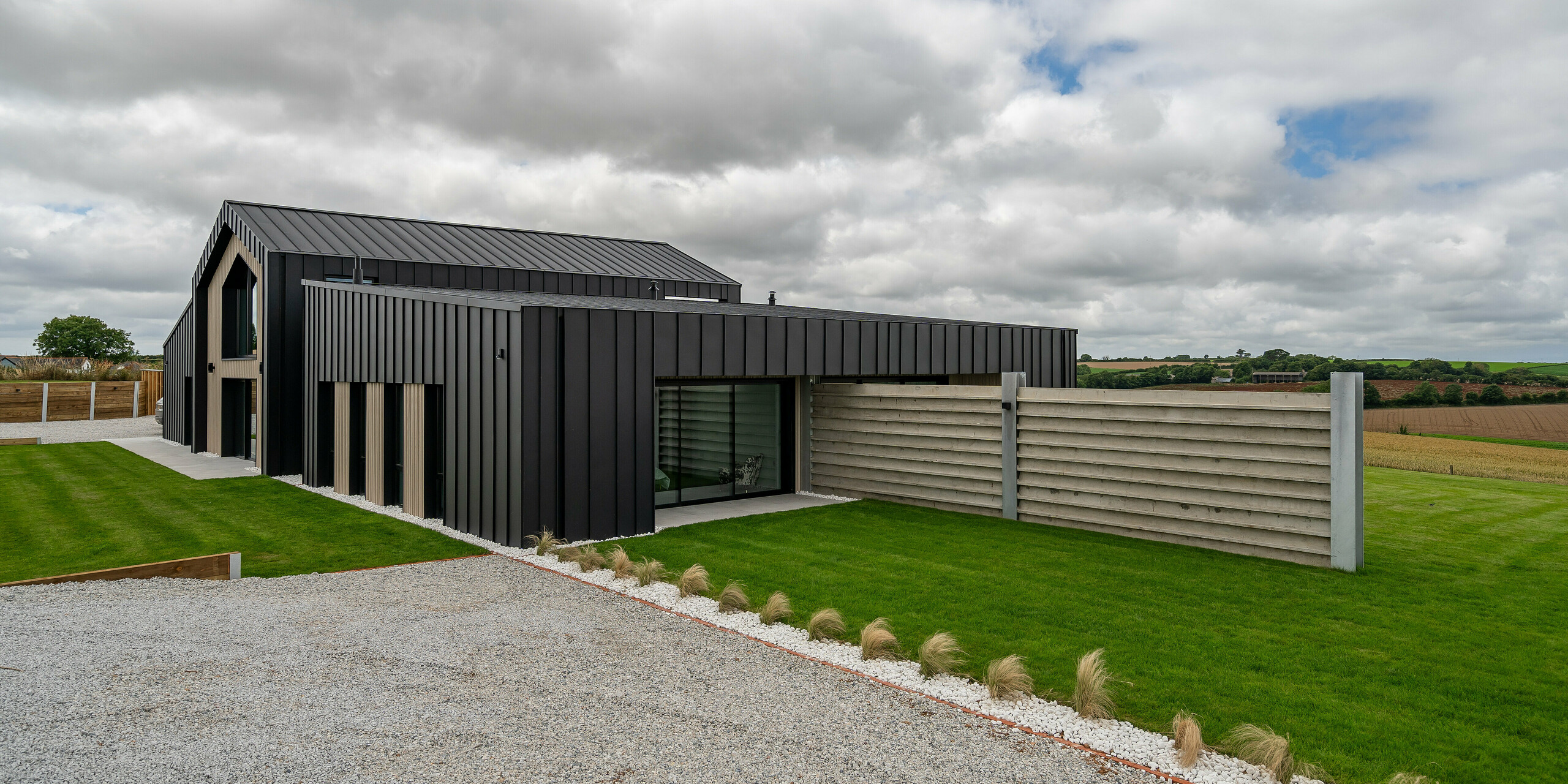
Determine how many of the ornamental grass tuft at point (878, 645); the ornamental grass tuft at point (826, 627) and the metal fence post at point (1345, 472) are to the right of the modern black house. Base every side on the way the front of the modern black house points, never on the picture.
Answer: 0

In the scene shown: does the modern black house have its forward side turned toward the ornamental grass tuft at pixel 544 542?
no

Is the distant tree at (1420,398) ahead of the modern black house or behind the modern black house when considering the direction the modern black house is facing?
behind

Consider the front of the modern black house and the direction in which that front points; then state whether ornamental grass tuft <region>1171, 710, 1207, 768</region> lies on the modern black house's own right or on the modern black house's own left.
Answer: on the modern black house's own left

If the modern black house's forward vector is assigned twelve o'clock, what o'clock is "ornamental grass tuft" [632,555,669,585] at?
The ornamental grass tuft is roughly at 10 o'clock from the modern black house.

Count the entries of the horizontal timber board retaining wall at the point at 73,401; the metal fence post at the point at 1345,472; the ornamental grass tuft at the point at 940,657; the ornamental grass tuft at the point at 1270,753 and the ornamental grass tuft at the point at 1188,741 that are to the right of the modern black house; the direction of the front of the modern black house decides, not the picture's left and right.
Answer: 1

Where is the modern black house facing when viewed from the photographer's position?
facing the viewer and to the left of the viewer

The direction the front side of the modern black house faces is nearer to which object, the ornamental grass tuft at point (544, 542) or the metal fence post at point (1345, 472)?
the ornamental grass tuft

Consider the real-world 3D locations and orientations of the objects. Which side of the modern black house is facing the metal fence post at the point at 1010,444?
left

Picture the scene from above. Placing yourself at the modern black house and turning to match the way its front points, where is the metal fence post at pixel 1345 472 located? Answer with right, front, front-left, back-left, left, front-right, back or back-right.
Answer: left

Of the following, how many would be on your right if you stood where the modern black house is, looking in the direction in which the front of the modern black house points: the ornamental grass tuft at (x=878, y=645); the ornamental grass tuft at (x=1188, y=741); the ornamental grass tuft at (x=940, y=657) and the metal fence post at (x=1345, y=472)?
0

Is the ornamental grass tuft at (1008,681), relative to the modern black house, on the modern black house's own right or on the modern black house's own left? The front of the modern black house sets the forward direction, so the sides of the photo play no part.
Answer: on the modern black house's own left

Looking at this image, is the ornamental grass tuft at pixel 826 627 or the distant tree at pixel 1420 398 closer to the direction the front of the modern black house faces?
the ornamental grass tuft
